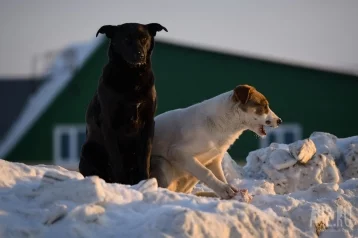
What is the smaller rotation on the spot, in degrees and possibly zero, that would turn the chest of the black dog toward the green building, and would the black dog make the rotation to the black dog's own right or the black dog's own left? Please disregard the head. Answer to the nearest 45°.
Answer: approximately 135° to the black dog's own left

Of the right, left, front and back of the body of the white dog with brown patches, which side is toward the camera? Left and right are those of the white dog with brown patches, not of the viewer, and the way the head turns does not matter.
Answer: right

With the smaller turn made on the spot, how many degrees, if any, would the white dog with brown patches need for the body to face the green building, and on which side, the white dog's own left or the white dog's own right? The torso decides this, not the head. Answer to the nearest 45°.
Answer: approximately 90° to the white dog's own left

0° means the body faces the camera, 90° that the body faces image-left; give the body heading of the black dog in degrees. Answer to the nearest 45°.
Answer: approximately 315°
